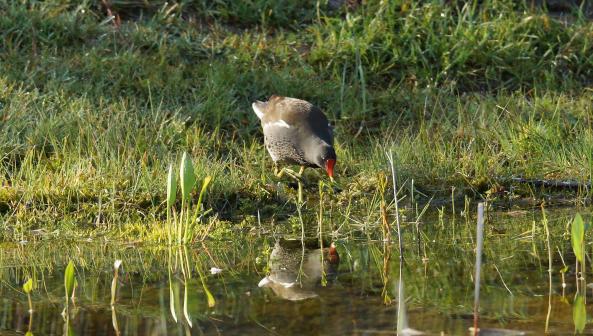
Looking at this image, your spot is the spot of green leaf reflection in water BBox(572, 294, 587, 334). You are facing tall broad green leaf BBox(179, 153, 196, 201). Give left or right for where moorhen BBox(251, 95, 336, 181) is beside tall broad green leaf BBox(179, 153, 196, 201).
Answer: right

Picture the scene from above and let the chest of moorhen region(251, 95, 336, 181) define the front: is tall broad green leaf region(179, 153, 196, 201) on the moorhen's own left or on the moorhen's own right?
on the moorhen's own right

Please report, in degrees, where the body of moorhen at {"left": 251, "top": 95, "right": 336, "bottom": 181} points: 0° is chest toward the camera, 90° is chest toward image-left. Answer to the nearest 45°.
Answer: approximately 315°

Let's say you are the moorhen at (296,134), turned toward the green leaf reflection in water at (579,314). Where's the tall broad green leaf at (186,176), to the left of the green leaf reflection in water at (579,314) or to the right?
right

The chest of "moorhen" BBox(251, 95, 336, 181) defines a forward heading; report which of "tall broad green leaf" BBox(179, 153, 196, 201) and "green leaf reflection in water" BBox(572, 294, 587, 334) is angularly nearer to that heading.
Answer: the green leaf reflection in water
